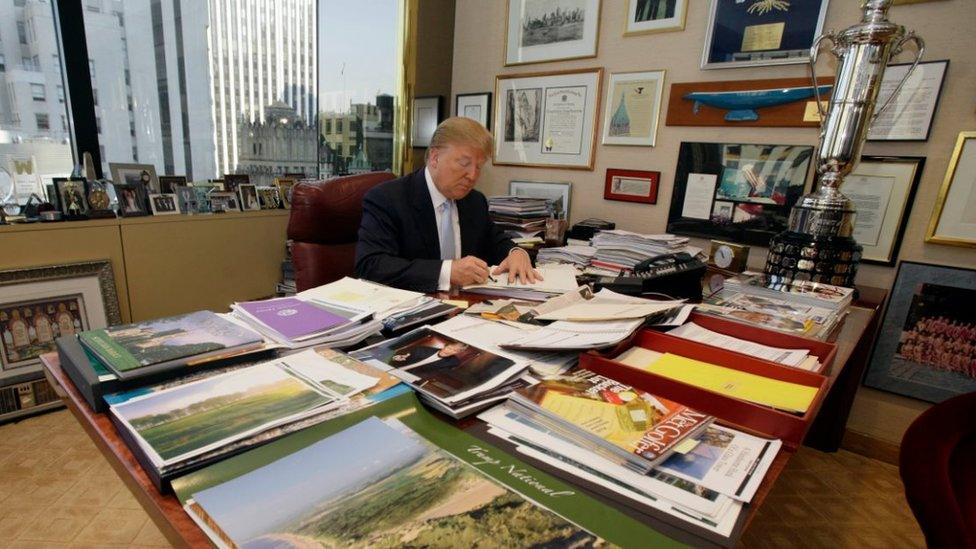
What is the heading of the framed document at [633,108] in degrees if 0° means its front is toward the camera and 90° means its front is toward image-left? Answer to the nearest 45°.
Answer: approximately 45°

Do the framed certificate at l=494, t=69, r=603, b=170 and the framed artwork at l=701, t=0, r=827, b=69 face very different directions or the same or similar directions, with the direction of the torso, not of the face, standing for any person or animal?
same or similar directions

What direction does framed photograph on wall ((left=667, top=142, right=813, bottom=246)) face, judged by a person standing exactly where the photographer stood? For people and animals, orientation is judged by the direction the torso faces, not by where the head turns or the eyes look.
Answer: facing the viewer and to the left of the viewer

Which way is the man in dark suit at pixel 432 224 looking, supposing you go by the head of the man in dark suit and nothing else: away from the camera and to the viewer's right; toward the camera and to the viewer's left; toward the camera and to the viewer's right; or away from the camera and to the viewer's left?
toward the camera and to the viewer's right

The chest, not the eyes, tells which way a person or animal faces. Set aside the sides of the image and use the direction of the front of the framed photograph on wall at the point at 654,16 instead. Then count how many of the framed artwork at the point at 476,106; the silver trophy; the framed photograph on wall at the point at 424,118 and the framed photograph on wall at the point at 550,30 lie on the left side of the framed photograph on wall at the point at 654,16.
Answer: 1

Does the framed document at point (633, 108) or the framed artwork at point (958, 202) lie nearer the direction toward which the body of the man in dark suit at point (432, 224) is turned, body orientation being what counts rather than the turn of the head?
the framed artwork

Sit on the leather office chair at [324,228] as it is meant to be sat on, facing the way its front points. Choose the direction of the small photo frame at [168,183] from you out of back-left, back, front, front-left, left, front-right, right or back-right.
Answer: back

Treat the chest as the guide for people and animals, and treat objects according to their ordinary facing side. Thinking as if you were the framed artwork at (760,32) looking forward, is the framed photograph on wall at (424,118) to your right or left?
on your right

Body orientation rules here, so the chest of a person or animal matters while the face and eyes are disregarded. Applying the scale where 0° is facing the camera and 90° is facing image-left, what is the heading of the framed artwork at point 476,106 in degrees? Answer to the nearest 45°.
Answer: approximately 45°

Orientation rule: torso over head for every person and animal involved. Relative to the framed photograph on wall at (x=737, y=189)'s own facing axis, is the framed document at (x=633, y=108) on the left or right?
on its right

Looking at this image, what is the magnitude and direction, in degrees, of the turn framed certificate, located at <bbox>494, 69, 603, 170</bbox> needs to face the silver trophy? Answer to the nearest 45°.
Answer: approximately 90° to its left
